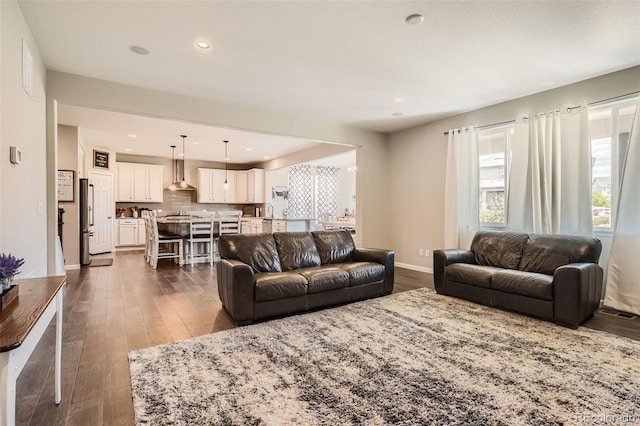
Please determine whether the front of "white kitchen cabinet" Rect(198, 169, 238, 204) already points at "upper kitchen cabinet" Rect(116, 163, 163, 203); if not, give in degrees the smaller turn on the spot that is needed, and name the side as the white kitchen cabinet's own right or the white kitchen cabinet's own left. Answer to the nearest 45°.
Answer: approximately 90° to the white kitchen cabinet's own right

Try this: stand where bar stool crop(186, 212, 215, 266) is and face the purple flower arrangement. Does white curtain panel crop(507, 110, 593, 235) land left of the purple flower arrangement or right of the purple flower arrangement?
left

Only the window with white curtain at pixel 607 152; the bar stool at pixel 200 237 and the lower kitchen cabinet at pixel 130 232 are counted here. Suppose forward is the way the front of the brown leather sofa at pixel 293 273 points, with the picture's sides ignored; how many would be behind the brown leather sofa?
2

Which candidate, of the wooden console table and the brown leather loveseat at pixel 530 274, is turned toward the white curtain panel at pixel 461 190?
the wooden console table

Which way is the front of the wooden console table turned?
to the viewer's right

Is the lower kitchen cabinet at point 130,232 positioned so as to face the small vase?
yes

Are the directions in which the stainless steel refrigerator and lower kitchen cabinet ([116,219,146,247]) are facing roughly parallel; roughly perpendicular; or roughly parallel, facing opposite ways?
roughly perpendicular

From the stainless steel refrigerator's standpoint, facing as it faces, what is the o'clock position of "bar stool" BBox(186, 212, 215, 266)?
The bar stool is roughly at 1 o'clock from the stainless steel refrigerator.

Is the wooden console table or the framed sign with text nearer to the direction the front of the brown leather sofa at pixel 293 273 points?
the wooden console table

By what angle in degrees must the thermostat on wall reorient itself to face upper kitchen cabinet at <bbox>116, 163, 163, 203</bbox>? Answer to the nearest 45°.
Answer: approximately 135° to its left

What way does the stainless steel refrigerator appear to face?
to the viewer's right
